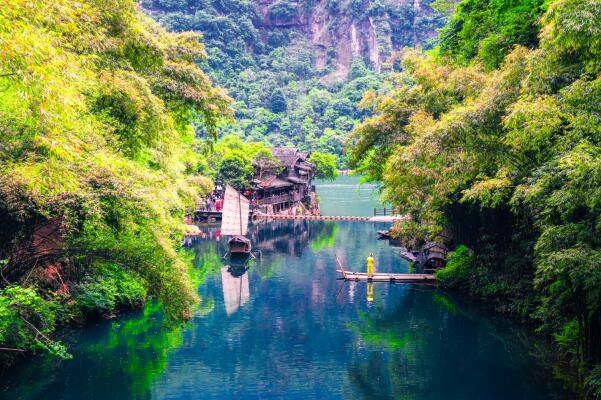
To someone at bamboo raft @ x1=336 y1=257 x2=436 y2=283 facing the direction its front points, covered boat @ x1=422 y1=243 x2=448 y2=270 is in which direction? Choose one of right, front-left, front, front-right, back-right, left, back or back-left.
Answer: back-right

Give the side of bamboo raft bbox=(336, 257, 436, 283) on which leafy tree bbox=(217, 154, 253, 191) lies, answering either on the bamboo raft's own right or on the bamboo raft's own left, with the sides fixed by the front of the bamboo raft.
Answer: on the bamboo raft's own right

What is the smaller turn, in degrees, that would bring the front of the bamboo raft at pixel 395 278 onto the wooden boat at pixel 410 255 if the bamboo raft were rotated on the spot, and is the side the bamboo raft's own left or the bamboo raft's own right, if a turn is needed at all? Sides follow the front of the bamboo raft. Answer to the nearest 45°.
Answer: approximately 90° to the bamboo raft's own right

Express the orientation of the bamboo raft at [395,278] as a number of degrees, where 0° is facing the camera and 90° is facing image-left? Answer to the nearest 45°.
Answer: approximately 90°

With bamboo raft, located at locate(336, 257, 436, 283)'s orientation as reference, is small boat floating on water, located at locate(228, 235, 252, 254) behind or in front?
in front
